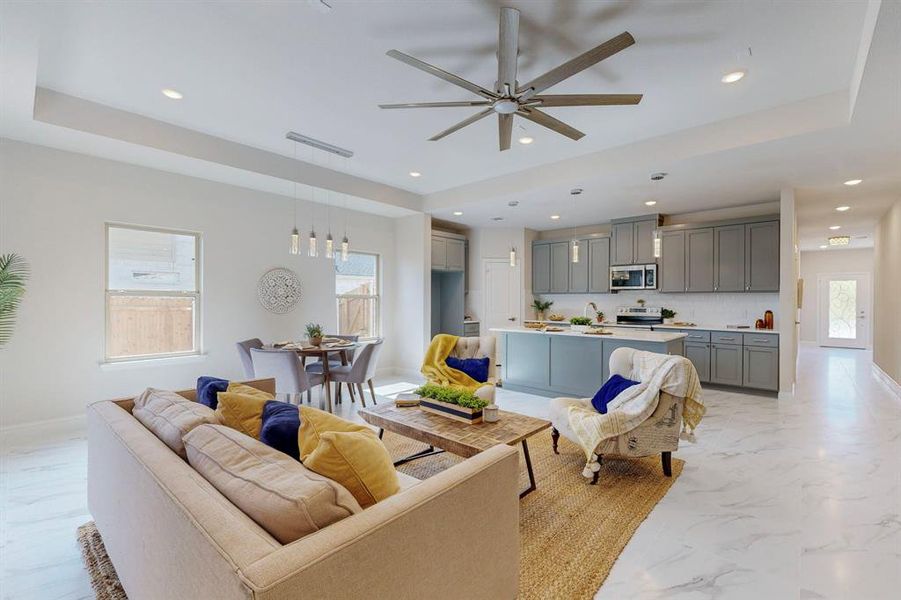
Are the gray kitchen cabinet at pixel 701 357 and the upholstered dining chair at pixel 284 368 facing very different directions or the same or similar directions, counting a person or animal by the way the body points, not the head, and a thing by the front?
very different directions

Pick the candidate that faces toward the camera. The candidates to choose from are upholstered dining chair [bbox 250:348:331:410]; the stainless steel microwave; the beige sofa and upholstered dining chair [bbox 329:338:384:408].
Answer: the stainless steel microwave

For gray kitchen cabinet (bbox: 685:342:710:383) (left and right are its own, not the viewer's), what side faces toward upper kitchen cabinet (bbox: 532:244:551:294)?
right

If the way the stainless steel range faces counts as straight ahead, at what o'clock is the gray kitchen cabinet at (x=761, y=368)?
The gray kitchen cabinet is roughly at 10 o'clock from the stainless steel range.

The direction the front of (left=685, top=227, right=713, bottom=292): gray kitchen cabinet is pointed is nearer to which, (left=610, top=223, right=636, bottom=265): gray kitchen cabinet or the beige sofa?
the beige sofa

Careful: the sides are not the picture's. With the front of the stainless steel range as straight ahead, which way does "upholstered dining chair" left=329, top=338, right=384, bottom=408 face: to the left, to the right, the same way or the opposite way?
to the right

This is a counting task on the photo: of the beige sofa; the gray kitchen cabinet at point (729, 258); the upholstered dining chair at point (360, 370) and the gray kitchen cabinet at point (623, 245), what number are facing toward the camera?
2

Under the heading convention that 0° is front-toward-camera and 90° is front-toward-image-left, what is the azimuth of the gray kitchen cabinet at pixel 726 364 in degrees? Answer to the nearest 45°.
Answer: approximately 0°

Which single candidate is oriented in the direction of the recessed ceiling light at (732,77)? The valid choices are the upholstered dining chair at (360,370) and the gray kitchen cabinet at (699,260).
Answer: the gray kitchen cabinet

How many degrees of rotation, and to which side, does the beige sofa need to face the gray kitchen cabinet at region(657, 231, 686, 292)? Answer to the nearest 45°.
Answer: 0° — it already faces it

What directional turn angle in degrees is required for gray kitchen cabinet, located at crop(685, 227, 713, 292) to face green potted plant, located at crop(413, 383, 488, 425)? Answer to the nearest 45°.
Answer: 0° — it already faces it

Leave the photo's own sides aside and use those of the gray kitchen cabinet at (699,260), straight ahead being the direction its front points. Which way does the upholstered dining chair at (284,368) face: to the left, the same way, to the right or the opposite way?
the opposite way

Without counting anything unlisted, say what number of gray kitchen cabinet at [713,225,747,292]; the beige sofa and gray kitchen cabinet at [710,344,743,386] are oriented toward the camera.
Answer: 2

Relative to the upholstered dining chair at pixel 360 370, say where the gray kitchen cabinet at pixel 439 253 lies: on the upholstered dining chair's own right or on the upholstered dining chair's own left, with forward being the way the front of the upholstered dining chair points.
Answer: on the upholstered dining chair's own right
